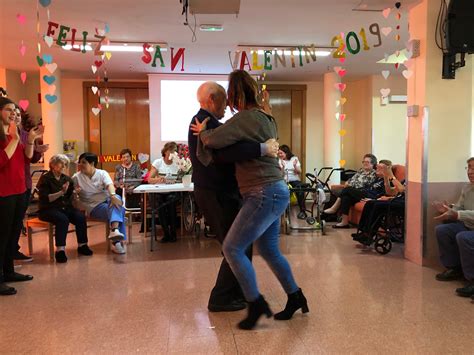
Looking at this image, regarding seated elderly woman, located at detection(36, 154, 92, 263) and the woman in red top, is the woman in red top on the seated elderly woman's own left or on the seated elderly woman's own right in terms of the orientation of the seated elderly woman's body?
on the seated elderly woman's own right

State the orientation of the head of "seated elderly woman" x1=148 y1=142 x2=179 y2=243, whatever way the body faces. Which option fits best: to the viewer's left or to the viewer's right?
to the viewer's right

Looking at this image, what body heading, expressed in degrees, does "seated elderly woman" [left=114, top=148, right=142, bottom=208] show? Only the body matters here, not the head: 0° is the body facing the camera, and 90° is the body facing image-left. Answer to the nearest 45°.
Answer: approximately 0°

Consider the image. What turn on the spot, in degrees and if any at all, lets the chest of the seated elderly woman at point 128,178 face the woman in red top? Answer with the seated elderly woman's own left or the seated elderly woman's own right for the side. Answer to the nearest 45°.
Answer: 0° — they already face them

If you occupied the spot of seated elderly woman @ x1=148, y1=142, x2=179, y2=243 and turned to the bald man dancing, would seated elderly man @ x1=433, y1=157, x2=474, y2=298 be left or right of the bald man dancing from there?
left

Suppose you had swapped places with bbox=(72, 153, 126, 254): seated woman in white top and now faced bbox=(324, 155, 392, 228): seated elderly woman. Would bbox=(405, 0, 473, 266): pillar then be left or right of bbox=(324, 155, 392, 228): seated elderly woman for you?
right
